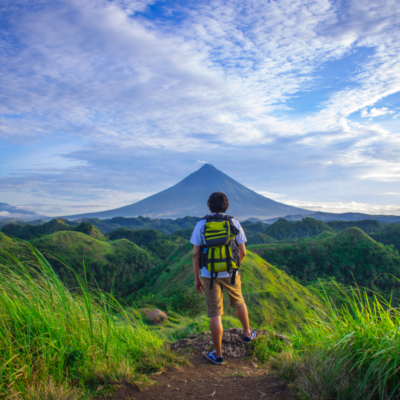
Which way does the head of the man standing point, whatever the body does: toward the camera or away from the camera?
away from the camera

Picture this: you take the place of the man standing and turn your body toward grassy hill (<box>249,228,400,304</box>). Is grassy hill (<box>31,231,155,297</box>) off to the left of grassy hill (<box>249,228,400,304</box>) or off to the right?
left

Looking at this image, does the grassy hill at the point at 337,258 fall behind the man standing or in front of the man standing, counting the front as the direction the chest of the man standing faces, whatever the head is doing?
in front

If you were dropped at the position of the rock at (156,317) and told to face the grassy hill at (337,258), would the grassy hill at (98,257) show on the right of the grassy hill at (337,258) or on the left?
left

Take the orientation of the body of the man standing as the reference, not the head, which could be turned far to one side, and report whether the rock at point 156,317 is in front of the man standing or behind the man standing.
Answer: in front

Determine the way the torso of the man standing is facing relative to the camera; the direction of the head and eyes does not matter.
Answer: away from the camera
